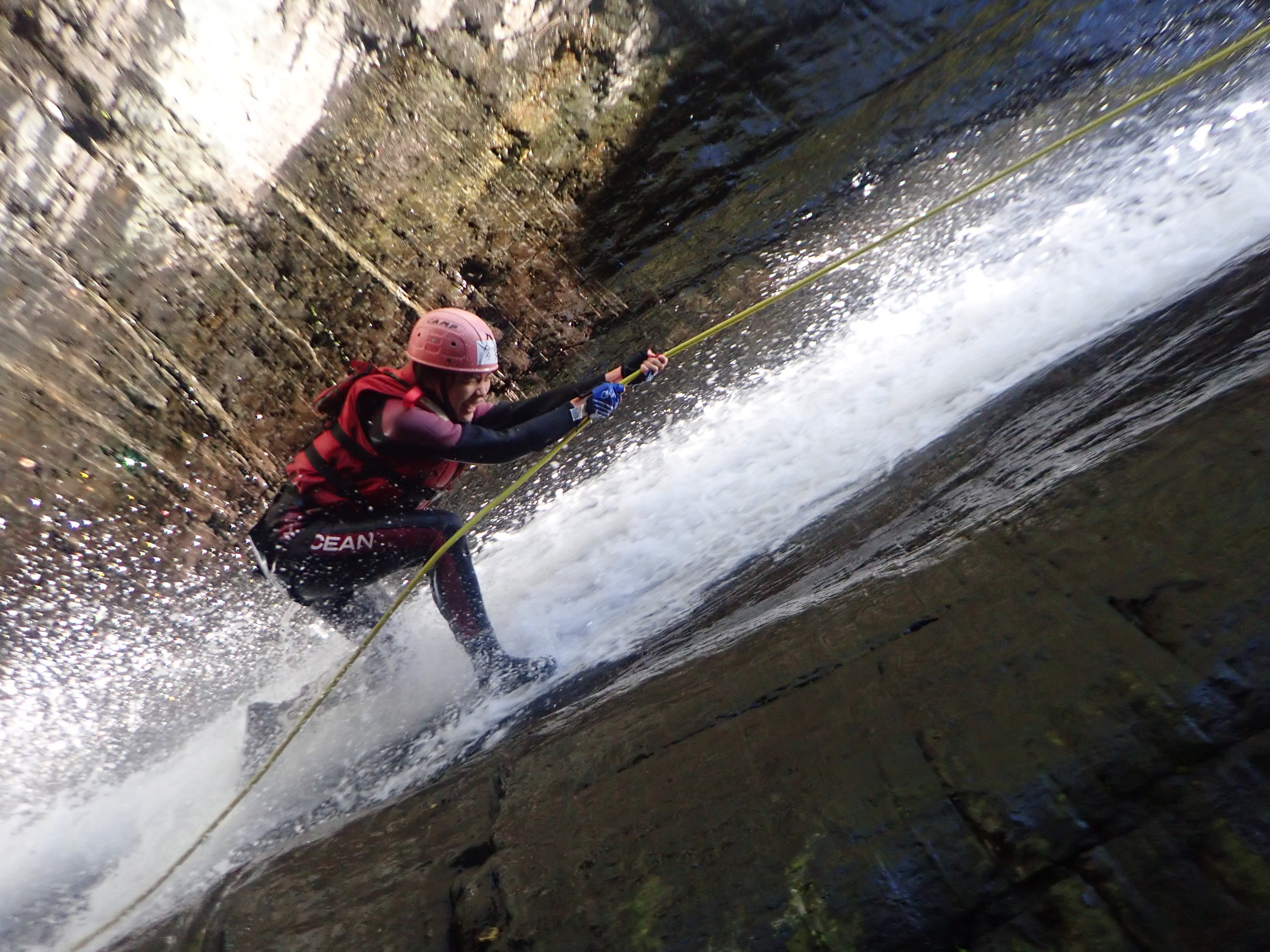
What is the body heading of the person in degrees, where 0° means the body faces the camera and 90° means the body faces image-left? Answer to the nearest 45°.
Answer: approximately 270°

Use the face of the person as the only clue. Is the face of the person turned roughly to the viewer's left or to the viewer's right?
to the viewer's right
